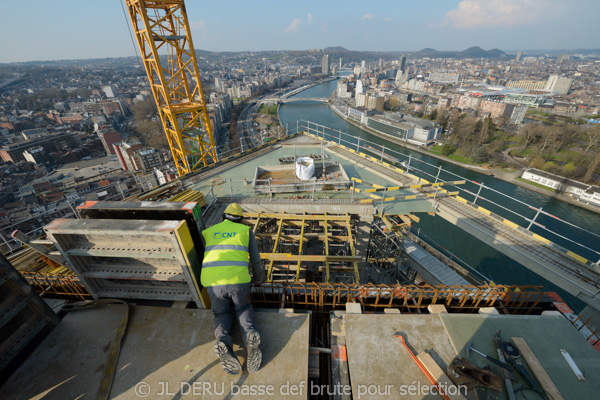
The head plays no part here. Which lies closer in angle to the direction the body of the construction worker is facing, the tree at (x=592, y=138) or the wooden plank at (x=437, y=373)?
the tree

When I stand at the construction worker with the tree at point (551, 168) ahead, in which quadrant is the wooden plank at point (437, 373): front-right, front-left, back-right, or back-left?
front-right

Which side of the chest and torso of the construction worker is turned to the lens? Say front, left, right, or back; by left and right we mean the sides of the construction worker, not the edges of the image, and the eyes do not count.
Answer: back

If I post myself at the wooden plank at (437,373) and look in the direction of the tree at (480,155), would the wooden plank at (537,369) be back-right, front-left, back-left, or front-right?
front-right

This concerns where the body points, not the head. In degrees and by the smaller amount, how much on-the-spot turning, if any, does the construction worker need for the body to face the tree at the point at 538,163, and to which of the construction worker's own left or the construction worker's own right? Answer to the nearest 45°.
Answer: approximately 90° to the construction worker's own right

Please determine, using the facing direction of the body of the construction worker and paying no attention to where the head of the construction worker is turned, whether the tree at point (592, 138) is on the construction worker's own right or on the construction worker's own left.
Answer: on the construction worker's own right

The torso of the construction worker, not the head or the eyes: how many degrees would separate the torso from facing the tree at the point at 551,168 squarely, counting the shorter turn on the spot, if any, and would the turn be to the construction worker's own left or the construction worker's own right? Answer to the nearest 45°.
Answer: approximately 90° to the construction worker's own right

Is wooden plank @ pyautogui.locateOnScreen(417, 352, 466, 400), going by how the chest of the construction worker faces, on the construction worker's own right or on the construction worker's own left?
on the construction worker's own right

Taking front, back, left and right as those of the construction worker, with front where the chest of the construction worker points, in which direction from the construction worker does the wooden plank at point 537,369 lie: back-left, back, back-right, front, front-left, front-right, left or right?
back-right

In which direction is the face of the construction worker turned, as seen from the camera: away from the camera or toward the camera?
away from the camera

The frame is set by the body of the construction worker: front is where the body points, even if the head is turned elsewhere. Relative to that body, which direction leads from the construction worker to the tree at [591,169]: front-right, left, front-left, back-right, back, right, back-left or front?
right
